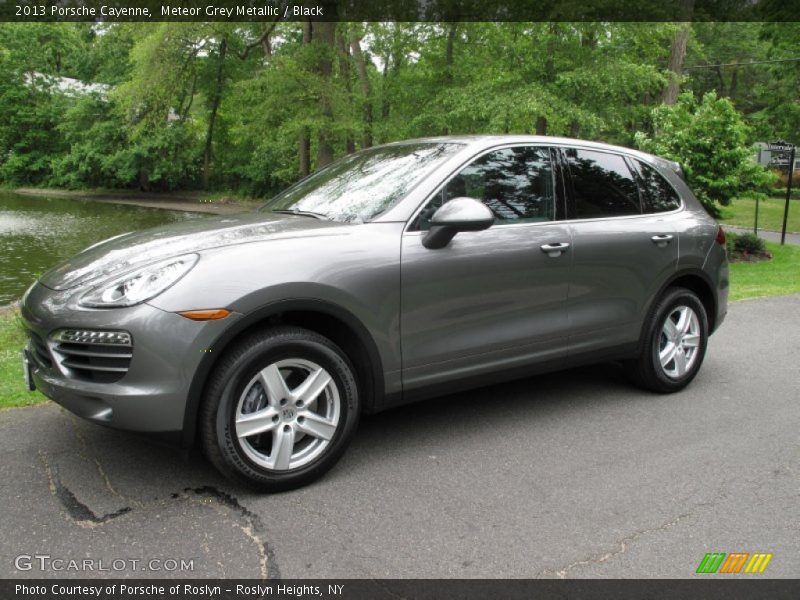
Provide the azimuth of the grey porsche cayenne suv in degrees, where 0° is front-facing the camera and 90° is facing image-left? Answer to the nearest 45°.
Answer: approximately 45°

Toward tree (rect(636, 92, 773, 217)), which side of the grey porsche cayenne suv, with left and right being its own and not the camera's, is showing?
back

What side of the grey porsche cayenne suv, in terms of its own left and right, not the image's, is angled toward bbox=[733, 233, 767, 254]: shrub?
back
